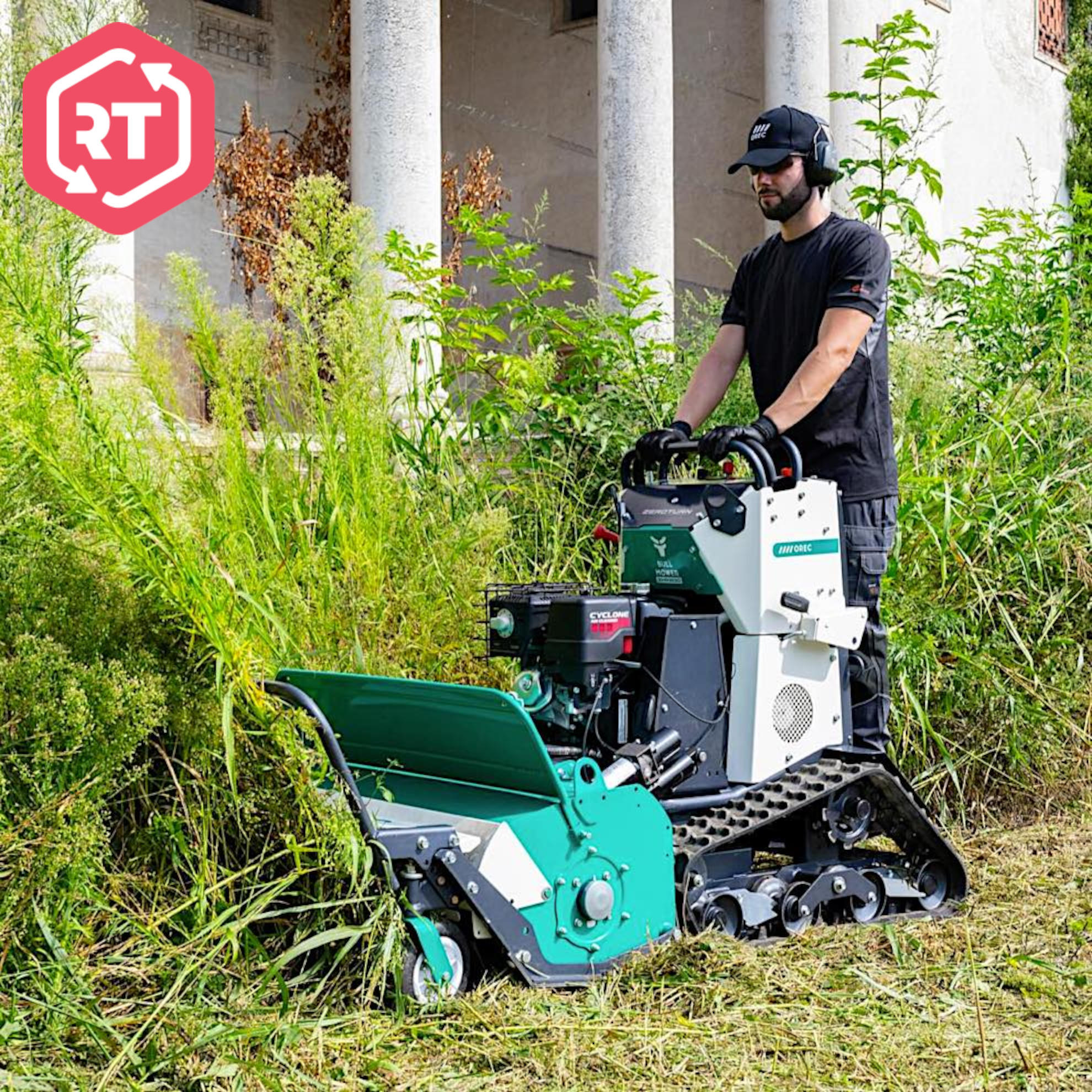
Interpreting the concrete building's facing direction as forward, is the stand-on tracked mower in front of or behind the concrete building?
in front

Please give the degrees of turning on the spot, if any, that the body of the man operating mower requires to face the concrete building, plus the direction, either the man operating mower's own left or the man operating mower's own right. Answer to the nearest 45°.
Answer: approximately 135° to the man operating mower's own right

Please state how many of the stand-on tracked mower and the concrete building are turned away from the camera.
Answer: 0

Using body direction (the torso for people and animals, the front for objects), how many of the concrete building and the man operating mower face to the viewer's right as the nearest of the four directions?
0

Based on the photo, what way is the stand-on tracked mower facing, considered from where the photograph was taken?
facing the viewer and to the left of the viewer

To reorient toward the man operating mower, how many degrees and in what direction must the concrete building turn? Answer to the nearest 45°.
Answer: approximately 45° to its left

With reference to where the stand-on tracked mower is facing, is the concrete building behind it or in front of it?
behind
